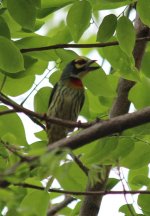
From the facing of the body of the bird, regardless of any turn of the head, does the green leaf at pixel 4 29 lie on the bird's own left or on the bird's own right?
on the bird's own right

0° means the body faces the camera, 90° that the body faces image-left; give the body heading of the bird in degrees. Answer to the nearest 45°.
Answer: approximately 315°
